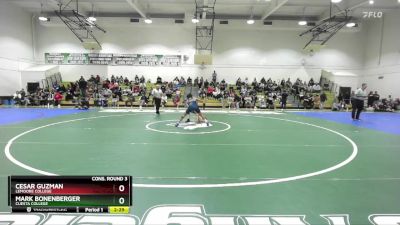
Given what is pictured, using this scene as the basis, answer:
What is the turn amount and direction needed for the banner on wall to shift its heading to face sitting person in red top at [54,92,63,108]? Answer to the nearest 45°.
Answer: approximately 45° to its right

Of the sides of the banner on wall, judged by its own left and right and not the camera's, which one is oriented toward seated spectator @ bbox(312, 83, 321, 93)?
left

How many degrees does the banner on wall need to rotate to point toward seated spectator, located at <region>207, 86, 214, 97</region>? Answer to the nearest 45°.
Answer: approximately 45° to its left

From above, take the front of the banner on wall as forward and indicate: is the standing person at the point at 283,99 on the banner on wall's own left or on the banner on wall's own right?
on the banner on wall's own left

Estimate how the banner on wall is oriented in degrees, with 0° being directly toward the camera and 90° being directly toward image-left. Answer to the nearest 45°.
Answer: approximately 0°
